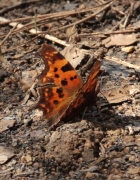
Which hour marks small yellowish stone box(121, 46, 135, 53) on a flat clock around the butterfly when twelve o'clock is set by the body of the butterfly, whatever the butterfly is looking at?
The small yellowish stone is roughly at 12 o'clock from the butterfly.

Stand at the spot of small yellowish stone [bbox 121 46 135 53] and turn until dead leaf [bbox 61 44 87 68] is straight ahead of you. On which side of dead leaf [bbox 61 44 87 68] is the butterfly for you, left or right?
left

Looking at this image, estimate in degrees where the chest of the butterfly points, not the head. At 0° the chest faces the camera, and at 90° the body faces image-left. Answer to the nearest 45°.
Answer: approximately 225°

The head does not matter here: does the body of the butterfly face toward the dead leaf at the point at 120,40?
yes

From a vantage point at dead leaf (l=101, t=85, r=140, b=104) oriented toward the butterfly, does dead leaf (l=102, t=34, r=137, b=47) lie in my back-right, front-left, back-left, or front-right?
back-right

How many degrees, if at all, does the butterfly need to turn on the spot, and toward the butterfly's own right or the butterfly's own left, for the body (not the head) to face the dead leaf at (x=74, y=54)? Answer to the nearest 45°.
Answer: approximately 45° to the butterfly's own left
